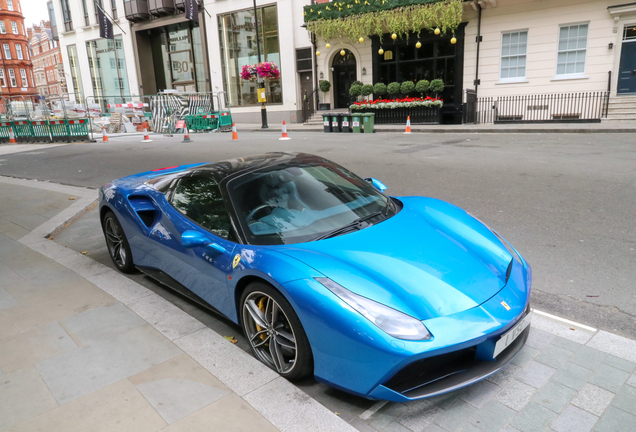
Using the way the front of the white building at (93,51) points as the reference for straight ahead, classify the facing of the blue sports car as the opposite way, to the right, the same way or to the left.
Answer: the same way

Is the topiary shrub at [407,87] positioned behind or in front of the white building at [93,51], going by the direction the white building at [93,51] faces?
in front

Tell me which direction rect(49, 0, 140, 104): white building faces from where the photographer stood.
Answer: facing the viewer

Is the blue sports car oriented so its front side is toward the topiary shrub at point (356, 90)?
no

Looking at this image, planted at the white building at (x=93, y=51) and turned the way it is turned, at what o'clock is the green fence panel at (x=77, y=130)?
The green fence panel is roughly at 12 o'clock from the white building.

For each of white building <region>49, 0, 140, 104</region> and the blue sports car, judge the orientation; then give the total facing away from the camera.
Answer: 0

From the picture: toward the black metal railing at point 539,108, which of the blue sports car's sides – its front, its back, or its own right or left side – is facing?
left

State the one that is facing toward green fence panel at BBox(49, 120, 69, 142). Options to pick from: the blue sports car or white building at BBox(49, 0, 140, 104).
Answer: the white building

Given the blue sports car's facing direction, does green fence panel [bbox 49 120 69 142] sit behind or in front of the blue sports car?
behind

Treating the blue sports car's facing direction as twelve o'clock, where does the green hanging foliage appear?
The green hanging foliage is roughly at 8 o'clock from the blue sports car.

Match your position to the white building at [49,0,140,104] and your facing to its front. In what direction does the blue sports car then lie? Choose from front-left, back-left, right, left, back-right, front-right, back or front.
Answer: front

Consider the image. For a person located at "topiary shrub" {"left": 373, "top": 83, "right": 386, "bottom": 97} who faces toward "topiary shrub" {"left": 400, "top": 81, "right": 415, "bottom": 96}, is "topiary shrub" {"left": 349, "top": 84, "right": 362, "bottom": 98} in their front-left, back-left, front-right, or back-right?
back-right

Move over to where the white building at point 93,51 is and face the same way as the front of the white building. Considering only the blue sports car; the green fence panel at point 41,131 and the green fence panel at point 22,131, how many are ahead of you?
3

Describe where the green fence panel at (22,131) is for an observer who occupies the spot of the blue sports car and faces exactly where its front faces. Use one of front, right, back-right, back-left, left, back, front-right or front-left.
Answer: back

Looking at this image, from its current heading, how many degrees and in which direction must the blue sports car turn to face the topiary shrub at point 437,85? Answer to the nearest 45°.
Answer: approximately 135° to its left

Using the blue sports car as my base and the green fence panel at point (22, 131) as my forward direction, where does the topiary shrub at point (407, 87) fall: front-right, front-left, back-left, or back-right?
front-right

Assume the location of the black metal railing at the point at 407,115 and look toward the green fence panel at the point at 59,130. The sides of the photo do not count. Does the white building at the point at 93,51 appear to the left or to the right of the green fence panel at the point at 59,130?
right

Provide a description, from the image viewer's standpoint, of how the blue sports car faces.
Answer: facing the viewer and to the right of the viewer
